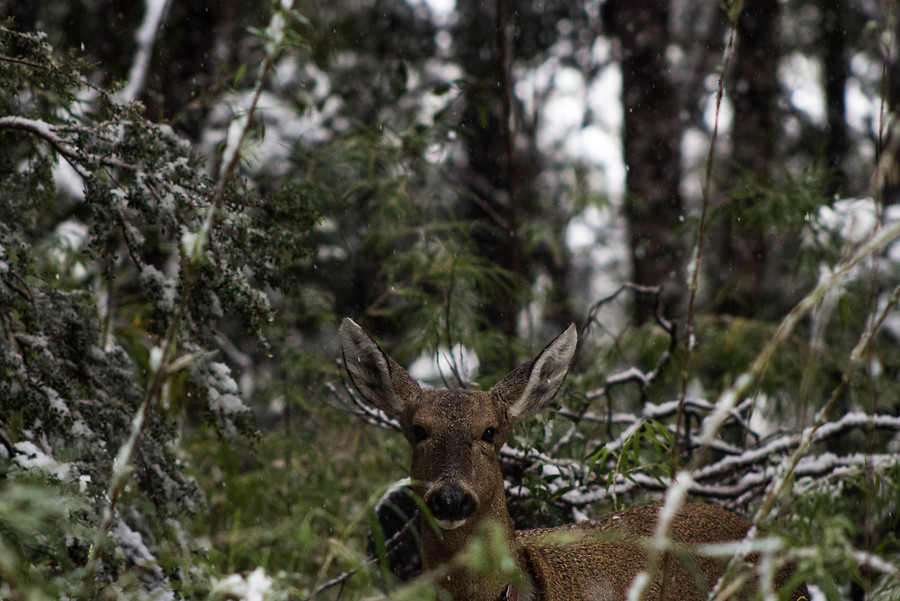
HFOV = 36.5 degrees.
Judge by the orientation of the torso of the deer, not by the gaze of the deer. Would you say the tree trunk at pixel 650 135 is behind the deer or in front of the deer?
behind

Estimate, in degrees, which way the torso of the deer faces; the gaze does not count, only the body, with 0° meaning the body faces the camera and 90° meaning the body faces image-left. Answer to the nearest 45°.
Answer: approximately 45°

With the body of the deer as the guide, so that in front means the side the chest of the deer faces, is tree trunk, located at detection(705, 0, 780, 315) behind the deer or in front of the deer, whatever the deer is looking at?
behind

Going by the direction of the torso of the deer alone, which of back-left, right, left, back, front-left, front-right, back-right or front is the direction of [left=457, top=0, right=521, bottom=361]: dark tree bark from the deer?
back-right

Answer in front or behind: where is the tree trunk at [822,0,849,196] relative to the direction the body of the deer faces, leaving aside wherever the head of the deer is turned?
behind
